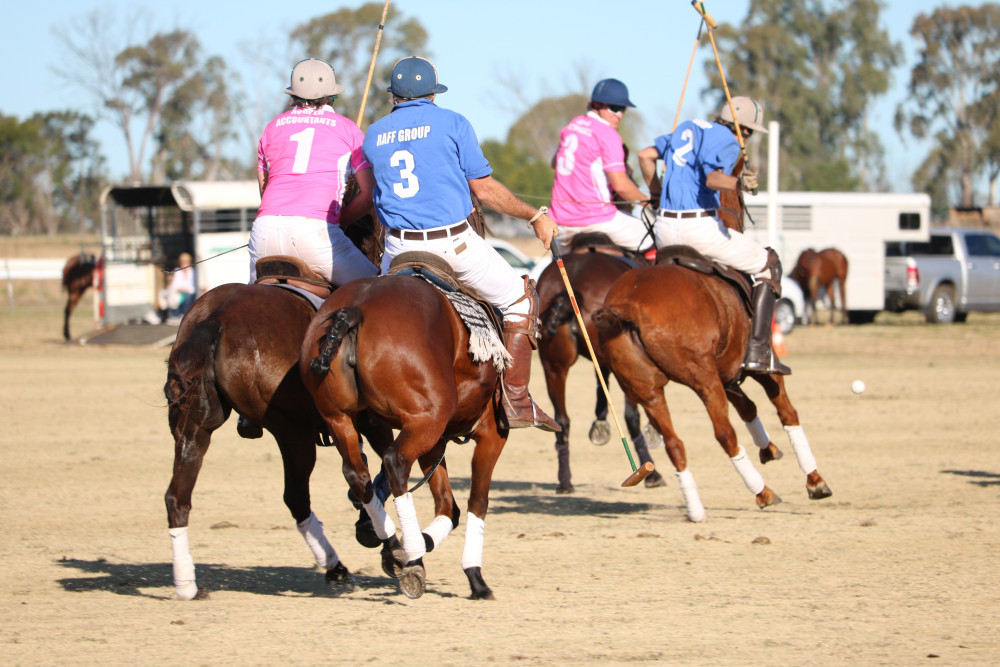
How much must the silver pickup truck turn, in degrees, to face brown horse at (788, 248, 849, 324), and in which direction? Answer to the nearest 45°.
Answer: approximately 180°

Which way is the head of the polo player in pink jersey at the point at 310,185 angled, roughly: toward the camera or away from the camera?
away from the camera

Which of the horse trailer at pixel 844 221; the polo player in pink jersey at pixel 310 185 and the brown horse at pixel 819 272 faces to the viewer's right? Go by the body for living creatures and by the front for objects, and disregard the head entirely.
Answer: the horse trailer

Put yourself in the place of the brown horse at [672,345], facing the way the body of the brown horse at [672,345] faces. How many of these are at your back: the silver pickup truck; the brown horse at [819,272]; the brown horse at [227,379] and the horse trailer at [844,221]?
1

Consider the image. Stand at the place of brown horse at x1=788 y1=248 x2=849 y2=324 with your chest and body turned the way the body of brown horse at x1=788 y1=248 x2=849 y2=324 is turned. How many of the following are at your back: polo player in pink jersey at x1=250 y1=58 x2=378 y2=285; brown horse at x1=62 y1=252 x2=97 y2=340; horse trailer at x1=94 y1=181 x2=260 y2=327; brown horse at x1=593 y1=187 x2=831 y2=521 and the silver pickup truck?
1

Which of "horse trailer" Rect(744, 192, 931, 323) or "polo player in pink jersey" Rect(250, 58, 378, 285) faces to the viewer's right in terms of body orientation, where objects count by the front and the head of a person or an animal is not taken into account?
the horse trailer

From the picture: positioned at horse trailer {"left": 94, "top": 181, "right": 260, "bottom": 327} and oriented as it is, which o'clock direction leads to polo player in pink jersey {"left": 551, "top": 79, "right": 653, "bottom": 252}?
The polo player in pink jersey is roughly at 4 o'clock from the horse trailer.

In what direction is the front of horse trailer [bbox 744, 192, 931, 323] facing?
to the viewer's right

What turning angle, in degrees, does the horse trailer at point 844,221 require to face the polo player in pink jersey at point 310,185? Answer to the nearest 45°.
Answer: approximately 90° to its right

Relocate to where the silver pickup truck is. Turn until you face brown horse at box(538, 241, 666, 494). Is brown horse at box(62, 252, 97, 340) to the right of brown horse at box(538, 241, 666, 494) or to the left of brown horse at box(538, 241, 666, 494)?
right

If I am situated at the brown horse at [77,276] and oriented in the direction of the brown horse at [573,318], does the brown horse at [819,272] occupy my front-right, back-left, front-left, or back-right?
front-left

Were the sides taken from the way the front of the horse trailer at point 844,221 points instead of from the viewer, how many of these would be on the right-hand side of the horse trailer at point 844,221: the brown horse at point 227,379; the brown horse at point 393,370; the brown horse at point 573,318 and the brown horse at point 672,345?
4
